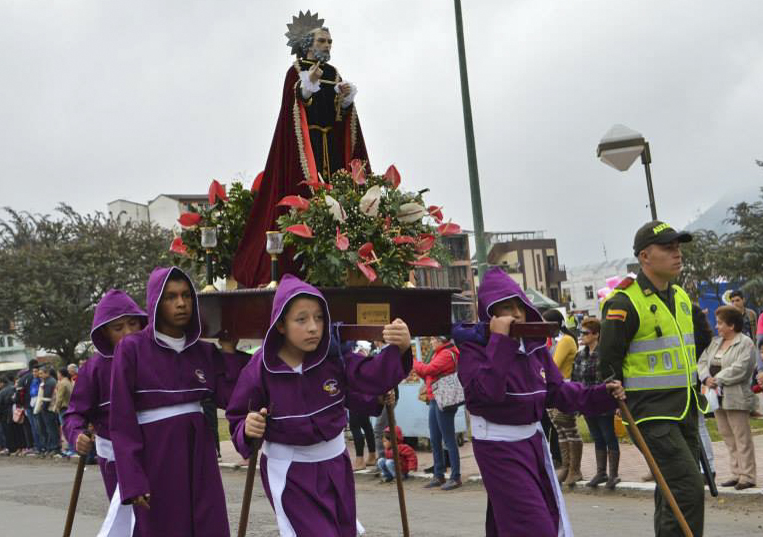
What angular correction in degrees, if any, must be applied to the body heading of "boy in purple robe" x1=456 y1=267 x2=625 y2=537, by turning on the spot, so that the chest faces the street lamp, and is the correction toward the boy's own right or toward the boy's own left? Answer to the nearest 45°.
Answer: approximately 135° to the boy's own left

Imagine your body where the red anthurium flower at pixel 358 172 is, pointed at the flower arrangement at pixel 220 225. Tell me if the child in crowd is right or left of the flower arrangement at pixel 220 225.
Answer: right

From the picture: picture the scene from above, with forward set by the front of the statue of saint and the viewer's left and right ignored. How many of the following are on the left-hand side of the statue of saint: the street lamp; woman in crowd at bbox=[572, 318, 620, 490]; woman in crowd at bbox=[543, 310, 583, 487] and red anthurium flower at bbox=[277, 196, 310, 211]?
3

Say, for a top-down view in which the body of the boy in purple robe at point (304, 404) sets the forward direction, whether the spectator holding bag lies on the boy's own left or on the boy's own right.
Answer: on the boy's own left

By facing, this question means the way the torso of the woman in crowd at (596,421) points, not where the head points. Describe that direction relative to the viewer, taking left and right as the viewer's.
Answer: facing the viewer and to the left of the viewer

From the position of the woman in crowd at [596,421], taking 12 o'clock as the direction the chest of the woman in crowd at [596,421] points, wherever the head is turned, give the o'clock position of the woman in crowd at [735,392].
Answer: the woman in crowd at [735,392] is roughly at 8 o'clock from the woman in crowd at [596,421].

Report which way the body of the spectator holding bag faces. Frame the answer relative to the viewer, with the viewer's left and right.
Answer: facing to the left of the viewer

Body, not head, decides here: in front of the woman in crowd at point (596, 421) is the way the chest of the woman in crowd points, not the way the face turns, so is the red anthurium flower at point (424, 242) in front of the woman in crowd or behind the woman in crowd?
in front

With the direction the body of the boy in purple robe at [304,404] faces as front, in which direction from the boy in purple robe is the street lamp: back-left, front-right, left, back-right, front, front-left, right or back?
left

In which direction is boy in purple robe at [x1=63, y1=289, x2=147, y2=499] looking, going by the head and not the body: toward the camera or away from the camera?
toward the camera

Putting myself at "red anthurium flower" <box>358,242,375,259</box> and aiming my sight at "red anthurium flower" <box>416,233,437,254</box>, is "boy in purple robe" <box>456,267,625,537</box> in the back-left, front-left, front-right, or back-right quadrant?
front-right

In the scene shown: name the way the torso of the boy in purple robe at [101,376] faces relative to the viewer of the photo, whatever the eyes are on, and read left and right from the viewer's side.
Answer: facing the viewer and to the right of the viewer
